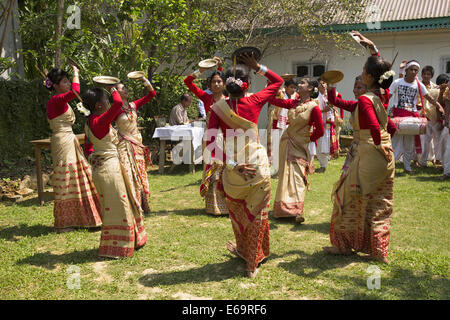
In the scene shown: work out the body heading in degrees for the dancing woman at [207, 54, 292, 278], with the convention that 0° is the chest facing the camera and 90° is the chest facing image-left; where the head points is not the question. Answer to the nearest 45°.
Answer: approximately 180°

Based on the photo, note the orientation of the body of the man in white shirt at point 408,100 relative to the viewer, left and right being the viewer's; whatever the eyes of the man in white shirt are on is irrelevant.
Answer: facing the viewer

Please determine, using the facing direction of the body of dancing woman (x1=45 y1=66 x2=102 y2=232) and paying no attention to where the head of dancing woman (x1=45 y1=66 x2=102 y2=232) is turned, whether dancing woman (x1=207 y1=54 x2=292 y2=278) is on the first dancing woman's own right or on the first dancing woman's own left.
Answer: on the first dancing woman's own right

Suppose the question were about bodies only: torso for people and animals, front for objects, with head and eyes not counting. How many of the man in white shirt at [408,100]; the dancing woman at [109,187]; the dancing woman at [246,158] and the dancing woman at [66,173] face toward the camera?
1

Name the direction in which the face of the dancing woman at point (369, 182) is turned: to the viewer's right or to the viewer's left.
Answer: to the viewer's left

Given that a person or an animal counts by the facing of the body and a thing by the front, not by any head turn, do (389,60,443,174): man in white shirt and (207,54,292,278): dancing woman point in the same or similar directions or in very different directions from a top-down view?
very different directions

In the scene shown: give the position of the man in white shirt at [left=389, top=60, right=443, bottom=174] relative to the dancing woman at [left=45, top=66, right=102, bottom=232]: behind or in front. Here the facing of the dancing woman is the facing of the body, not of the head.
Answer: in front

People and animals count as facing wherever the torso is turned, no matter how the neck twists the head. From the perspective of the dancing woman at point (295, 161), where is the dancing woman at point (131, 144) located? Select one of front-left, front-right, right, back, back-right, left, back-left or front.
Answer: front-right

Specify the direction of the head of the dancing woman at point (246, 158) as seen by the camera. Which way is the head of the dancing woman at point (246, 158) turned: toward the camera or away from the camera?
away from the camera

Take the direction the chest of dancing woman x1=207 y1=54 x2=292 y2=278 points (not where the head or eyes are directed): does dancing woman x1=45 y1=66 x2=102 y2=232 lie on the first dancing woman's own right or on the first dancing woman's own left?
on the first dancing woman's own left

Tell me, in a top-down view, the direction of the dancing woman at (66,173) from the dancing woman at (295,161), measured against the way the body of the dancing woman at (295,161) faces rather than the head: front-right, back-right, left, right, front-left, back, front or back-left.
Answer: front-right

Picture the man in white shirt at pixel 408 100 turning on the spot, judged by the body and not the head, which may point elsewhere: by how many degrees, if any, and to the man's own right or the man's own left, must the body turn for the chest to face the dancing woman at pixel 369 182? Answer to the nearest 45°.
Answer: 0° — they already face them

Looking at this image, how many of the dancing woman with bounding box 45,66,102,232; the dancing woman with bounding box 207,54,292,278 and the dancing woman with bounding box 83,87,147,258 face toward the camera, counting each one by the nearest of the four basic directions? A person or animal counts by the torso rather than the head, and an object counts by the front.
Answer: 0

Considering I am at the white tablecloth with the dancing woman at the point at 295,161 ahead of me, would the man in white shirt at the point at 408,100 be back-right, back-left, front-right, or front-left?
front-left
